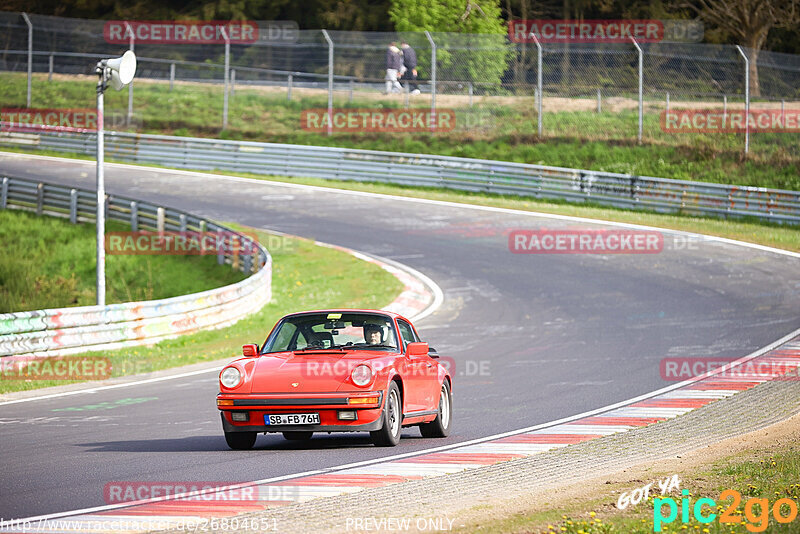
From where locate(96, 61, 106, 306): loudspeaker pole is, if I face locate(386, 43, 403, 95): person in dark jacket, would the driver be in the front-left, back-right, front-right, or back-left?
back-right

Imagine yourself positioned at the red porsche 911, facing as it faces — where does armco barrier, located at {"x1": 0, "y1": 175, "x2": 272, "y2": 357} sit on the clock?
The armco barrier is roughly at 4 o'clock from the red porsche 911.

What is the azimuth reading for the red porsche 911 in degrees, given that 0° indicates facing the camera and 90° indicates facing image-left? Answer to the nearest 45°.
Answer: approximately 45°

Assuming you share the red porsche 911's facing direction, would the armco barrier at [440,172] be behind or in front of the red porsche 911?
behind

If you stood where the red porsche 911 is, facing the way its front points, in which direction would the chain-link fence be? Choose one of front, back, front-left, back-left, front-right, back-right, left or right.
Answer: back-right

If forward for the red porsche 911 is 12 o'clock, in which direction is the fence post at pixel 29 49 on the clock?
The fence post is roughly at 4 o'clock from the red porsche 911.

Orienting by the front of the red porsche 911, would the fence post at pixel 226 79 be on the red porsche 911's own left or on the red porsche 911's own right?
on the red porsche 911's own right
